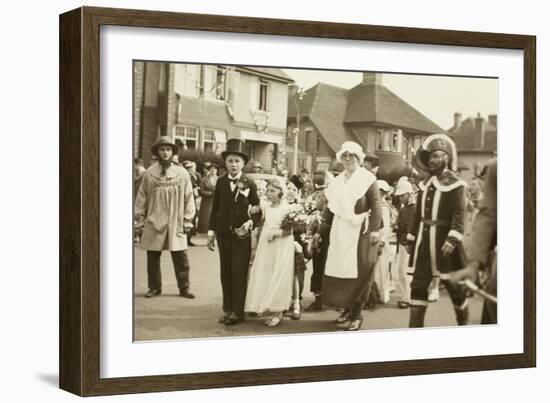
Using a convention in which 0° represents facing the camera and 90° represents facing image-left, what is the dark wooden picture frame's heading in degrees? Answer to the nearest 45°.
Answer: approximately 315°
